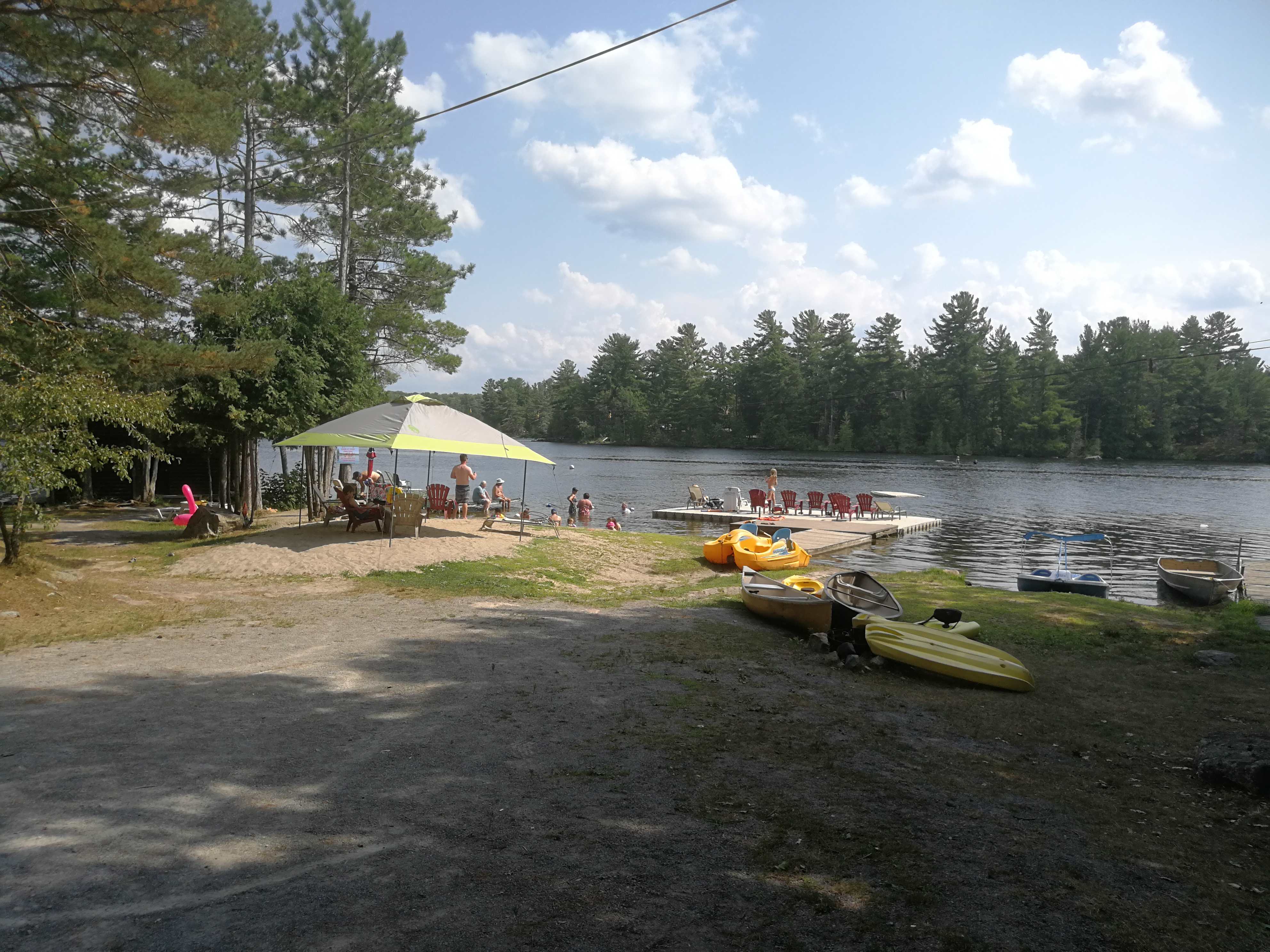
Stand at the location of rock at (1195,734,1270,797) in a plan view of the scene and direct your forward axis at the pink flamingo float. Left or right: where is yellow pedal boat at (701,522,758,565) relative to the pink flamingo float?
right

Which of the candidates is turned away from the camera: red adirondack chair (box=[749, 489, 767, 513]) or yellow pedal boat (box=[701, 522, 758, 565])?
the red adirondack chair

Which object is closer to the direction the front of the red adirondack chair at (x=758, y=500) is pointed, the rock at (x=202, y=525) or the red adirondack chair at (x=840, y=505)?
the red adirondack chair

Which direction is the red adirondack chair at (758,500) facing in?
away from the camera

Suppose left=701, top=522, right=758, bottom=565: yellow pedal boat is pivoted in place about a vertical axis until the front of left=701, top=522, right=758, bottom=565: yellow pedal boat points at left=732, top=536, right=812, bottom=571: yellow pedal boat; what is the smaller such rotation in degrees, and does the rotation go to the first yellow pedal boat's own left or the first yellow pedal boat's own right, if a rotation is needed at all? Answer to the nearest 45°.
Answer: approximately 135° to the first yellow pedal boat's own left

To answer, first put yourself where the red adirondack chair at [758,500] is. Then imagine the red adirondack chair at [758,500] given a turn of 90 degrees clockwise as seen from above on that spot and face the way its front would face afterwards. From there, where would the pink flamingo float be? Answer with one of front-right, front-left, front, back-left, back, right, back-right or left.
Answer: back-right

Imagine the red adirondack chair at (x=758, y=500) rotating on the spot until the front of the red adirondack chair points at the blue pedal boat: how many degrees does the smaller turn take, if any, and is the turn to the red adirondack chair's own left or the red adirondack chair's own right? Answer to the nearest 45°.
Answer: approximately 135° to the red adirondack chair's own right

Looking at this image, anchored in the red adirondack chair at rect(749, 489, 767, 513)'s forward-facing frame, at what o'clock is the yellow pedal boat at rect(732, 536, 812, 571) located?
The yellow pedal boat is roughly at 6 o'clock from the red adirondack chair.

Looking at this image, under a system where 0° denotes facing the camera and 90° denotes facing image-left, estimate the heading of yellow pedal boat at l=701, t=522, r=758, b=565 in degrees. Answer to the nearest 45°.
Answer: approximately 45°

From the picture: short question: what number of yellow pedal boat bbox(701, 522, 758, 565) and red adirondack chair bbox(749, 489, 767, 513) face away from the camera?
1

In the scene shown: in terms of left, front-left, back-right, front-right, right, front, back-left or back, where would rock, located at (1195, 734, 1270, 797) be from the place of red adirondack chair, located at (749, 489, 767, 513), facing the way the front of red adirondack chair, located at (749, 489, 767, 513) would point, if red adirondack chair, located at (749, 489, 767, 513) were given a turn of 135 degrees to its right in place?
front-right

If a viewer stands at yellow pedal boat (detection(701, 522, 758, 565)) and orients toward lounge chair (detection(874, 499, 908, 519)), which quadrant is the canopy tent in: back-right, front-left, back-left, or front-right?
back-left

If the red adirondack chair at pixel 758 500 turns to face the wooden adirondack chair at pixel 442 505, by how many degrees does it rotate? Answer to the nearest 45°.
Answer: approximately 135° to its left

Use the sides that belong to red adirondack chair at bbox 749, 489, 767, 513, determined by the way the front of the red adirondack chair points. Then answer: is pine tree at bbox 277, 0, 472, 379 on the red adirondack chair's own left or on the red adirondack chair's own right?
on the red adirondack chair's own left
